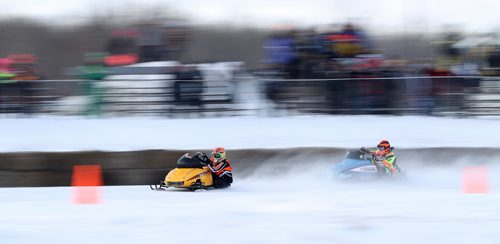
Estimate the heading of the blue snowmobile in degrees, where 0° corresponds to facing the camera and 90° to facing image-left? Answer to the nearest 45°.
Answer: approximately 90°

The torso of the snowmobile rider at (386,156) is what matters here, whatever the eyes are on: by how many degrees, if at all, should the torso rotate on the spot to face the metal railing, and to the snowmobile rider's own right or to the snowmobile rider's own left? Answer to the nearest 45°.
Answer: approximately 45° to the snowmobile rider's own right

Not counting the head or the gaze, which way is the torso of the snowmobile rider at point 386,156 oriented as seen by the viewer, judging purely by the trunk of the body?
to the viewer's left

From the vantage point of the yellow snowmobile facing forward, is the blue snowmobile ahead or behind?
behind

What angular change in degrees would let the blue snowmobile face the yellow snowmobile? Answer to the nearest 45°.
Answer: approximately 45° to its left

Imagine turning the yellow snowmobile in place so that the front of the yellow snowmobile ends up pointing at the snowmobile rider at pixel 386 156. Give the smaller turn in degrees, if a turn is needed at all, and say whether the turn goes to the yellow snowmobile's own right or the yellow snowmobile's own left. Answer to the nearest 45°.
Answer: approximately 135° to the yellow snowmobile's own left

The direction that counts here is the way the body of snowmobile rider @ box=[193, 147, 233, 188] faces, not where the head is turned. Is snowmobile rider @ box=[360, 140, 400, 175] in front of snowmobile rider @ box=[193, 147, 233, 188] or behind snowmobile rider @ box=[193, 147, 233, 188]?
behind
